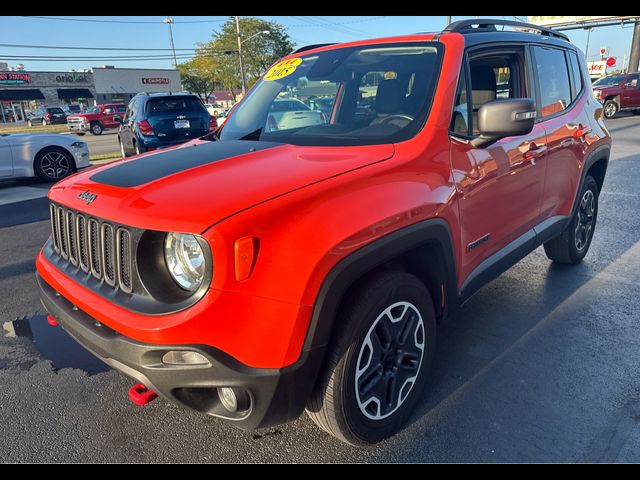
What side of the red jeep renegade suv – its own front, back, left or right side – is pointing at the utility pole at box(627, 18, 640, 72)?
back

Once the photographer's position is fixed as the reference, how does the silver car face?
facing to the right of the viewer

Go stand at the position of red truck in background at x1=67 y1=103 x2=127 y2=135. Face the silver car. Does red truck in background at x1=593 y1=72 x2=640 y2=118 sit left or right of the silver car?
left

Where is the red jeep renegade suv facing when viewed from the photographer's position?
facing the viewer and to the left of the viewer

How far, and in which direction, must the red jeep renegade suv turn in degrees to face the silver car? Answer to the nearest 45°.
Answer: approximately 90° to its right

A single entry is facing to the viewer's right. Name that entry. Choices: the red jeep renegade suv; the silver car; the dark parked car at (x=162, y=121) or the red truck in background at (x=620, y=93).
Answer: the silver car

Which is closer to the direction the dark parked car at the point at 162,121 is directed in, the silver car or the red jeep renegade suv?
the silver car

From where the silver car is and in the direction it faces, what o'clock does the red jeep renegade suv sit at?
The red jeep renegade suv is roughly at 3 o'clock from the silver car.

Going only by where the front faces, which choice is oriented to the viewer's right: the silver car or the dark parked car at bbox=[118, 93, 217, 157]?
the silver car

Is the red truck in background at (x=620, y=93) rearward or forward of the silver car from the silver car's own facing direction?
forward

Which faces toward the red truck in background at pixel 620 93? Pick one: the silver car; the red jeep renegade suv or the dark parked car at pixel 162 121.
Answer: the silver car

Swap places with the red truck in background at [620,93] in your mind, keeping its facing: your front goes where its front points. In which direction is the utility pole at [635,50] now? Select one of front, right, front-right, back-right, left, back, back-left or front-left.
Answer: back-right

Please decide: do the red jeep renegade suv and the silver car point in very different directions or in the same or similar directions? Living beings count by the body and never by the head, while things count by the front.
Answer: very different directions

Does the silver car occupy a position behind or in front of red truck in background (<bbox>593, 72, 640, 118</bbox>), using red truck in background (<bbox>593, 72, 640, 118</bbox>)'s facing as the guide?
in front

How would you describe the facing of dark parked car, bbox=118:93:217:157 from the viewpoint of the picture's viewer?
facing away from the viewer and to the left of the viewer

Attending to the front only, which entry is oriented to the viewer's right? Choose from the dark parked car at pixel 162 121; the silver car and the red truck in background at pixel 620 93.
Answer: the silver car

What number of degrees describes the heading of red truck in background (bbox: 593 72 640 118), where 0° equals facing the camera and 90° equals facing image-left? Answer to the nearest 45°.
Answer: approximately 45°
